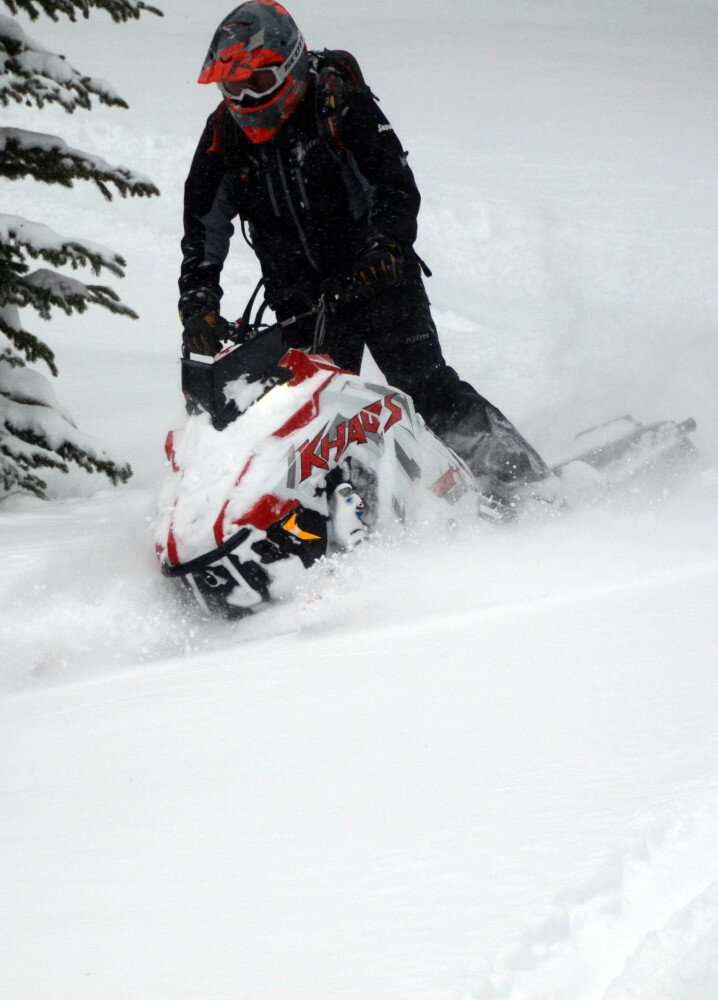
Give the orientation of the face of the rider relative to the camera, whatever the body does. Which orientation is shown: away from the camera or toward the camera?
toward the camera

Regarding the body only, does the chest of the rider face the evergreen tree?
no

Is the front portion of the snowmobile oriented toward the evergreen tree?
no

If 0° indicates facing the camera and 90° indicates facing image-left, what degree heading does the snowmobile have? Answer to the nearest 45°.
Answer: approximately 45°
